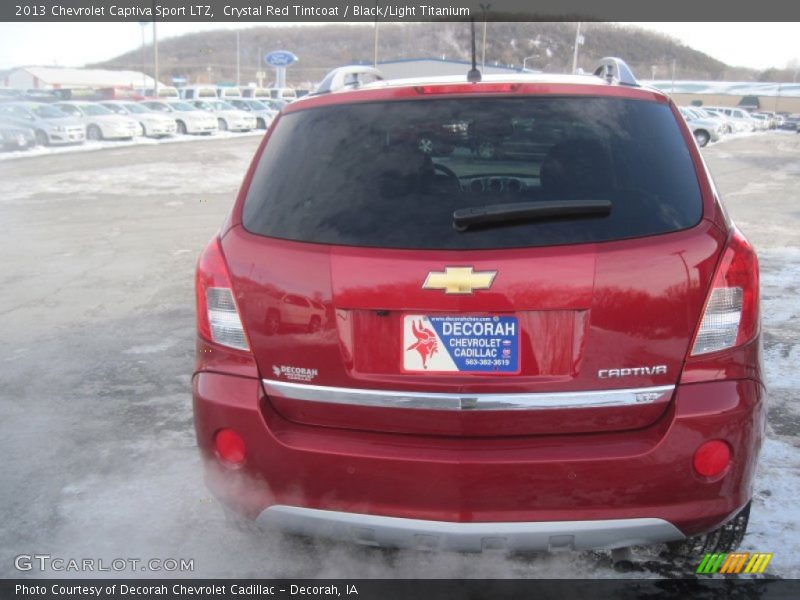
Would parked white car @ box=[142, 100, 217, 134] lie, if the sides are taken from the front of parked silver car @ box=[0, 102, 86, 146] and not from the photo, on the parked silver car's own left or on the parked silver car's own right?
on the parked silver car's own left

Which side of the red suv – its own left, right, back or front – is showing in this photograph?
back

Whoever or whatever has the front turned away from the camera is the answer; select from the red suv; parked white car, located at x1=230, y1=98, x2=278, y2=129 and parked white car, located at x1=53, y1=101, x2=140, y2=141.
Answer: the red suv

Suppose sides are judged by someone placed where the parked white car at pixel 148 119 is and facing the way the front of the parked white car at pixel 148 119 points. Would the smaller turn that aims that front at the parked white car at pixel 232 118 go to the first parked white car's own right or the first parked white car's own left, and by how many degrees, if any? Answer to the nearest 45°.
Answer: approximately 90° to the first parked white car's own left

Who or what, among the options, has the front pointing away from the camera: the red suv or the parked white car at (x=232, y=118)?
the red suv

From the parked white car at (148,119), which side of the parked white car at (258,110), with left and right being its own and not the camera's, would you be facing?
right

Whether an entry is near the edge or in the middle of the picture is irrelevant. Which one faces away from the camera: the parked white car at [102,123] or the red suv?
the red suv

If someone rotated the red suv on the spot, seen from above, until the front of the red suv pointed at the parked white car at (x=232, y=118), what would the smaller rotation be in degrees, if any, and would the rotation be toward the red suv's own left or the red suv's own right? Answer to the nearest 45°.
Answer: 0° — it already faces it

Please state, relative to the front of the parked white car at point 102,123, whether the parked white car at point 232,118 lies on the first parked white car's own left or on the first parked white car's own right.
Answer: on the first parked white car's own left
